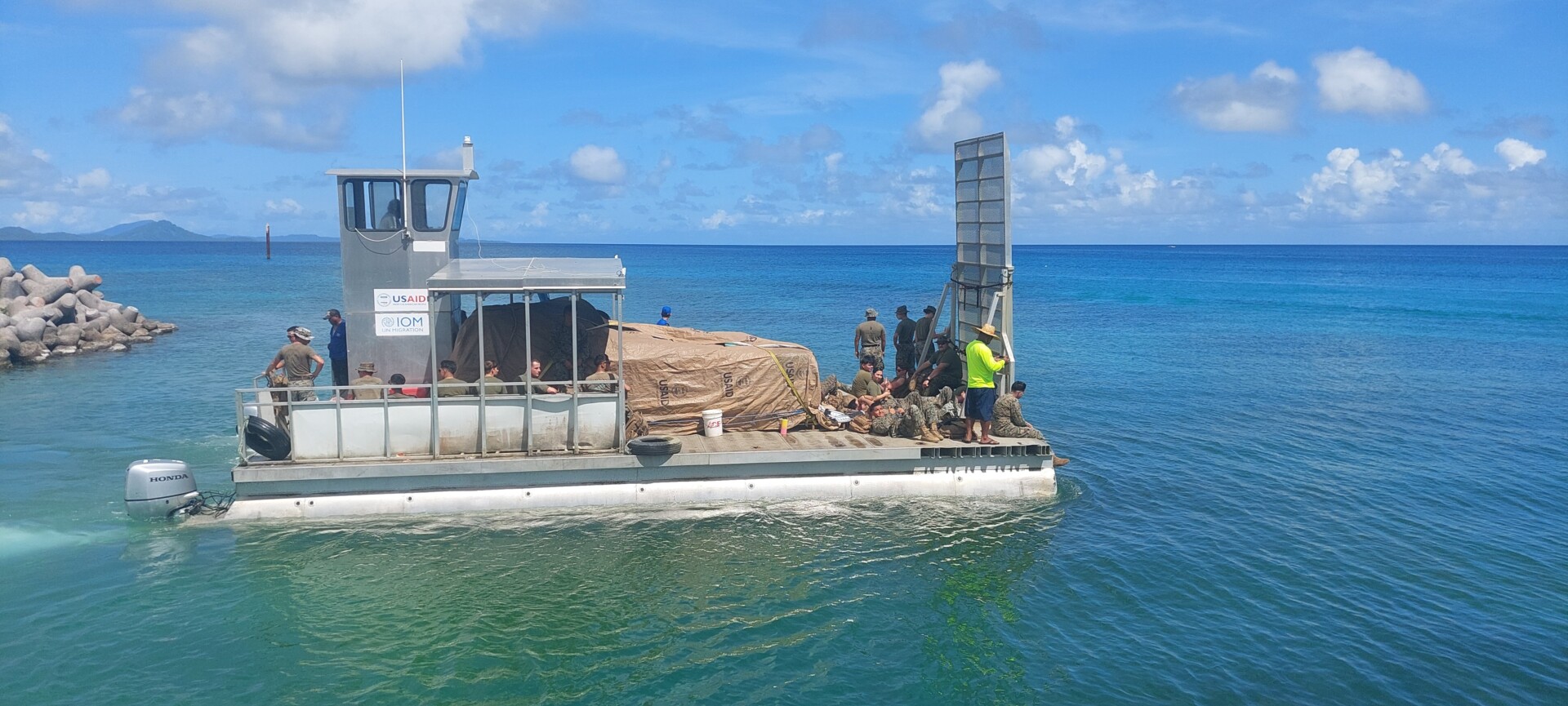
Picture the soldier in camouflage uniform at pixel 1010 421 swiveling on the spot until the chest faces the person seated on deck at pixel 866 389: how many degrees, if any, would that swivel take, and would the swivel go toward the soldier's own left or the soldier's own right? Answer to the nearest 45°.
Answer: approximately 135° to the soldier's own left

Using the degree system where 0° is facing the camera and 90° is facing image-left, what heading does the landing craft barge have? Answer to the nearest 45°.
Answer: approximately 270°

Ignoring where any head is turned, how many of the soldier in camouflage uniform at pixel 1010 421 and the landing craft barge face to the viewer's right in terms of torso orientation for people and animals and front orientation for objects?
2

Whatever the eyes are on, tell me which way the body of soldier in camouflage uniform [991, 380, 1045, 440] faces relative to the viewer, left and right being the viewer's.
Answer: facing to the right of the viewer

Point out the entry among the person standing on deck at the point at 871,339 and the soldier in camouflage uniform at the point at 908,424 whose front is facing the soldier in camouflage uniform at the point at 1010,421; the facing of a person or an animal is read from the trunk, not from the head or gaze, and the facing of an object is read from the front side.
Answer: the soldier in camouflage uniform at the point at 908,424

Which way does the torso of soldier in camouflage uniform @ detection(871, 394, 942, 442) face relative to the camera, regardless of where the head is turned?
to the viewer's right
